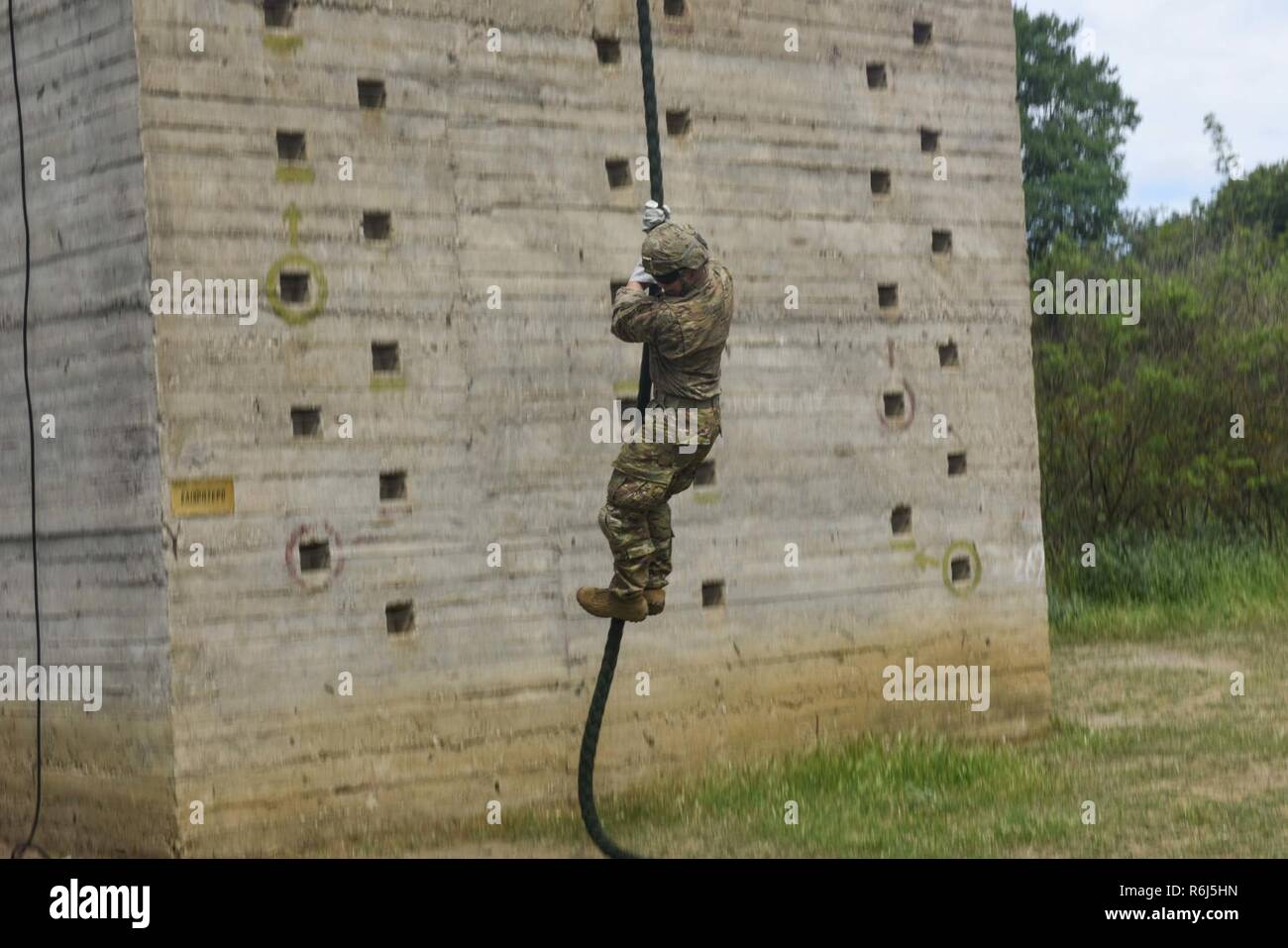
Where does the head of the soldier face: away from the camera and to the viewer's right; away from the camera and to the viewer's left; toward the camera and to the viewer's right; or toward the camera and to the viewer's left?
toward the camera and to the viewer's left

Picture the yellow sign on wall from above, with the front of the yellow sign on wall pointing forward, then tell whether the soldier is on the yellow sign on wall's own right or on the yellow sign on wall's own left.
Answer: on the yellow sign on wall's own left

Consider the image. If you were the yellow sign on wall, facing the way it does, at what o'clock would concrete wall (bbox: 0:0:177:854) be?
The concrete wall is roughly at 4 o'clock from the yellow sign on wall.

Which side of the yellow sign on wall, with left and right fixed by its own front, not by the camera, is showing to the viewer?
front
